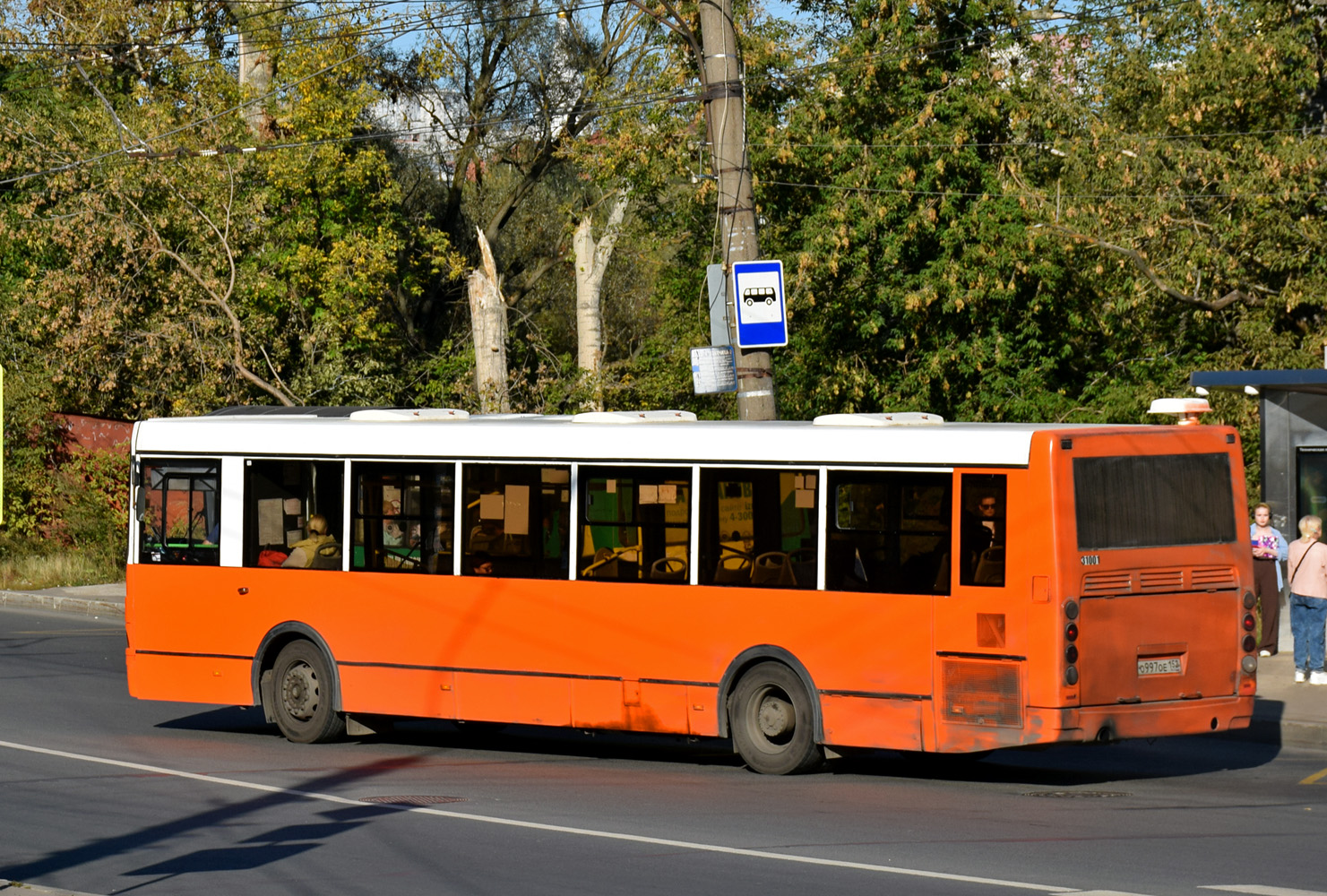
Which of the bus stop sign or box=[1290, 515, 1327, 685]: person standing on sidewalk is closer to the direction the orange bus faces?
the bus stop sign

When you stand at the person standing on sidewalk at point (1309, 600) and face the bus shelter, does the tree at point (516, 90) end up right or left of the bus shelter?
left

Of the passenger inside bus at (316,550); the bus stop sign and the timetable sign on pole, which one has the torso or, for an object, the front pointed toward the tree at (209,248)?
the passenger inside bus

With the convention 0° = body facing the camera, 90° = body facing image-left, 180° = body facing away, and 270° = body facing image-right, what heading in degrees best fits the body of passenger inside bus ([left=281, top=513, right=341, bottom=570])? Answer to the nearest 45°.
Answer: approximately 180°

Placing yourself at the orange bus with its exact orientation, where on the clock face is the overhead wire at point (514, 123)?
The overhead wire is roughly at 1 o'clock from the orange bus.
